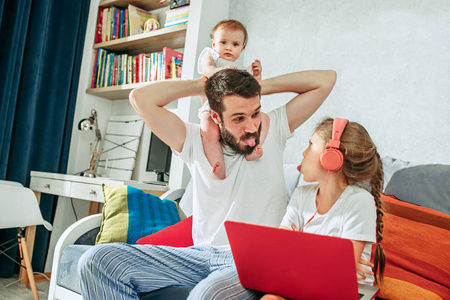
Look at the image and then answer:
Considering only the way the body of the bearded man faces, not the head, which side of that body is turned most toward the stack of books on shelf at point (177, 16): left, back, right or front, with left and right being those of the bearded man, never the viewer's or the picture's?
back

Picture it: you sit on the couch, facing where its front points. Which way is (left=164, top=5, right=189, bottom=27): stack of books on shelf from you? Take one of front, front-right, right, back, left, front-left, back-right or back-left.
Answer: back-right

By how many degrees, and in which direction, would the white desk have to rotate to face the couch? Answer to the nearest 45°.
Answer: approximately 90° to its left

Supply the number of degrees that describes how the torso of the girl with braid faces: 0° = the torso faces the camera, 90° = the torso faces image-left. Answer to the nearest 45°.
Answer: approximately 45°

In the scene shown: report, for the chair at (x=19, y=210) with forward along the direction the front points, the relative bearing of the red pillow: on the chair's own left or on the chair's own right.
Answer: on the chair's own right

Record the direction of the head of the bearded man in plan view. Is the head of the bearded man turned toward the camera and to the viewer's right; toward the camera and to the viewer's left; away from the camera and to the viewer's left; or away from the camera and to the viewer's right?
toward the camera and to the viewer's right

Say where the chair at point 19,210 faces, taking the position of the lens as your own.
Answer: facing to the right of the viewer

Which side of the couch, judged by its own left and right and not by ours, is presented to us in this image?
front

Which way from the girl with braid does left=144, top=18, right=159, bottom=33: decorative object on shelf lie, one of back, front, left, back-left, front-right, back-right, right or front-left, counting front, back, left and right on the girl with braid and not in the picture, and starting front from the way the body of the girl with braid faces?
right

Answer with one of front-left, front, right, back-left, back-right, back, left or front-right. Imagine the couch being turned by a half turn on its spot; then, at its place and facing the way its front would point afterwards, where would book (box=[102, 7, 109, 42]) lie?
front-left

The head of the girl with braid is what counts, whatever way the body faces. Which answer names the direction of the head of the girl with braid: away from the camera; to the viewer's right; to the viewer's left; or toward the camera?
to the viewer's left

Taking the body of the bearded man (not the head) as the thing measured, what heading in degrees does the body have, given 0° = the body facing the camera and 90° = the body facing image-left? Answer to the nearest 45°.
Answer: approximately 0°

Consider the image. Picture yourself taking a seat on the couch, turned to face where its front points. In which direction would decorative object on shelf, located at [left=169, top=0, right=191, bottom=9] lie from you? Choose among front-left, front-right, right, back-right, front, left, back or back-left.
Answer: back-right
